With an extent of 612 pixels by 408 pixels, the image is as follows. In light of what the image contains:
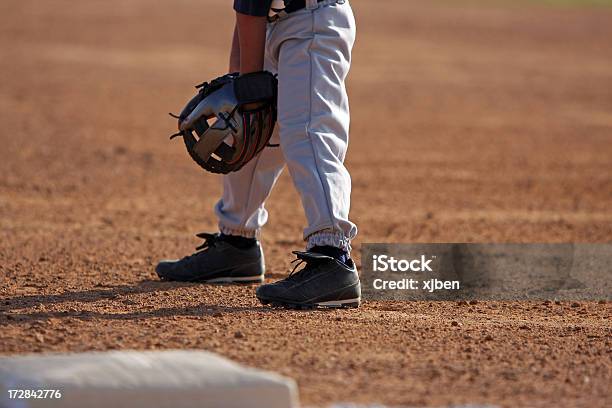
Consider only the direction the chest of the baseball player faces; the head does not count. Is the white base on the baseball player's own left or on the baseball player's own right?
on the baseball player's own left

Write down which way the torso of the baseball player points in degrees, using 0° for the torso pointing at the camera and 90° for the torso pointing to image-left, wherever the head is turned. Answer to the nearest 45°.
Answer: approximately 90°
